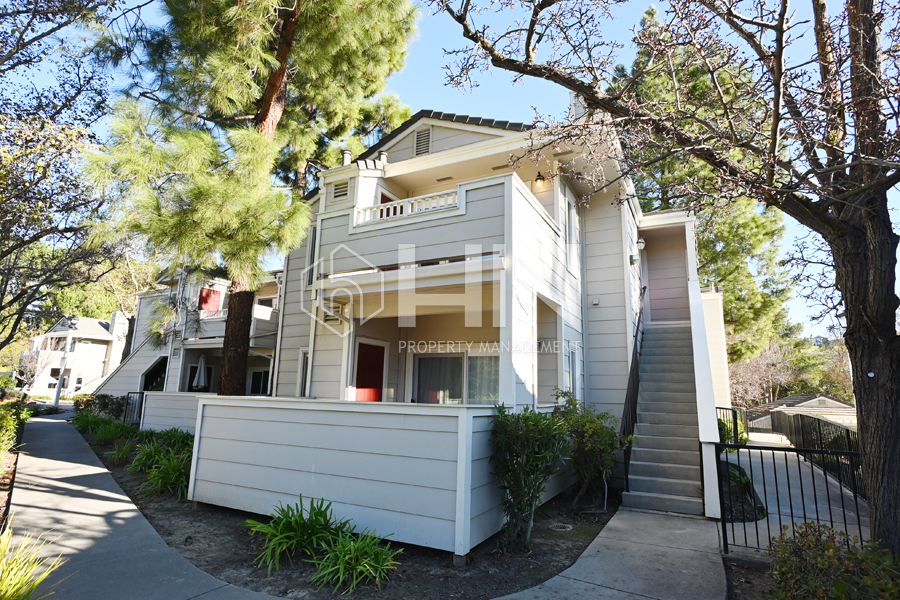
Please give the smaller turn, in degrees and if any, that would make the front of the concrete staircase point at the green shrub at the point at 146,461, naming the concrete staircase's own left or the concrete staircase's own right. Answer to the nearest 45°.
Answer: approximately 90° to the concrete staircase's own right

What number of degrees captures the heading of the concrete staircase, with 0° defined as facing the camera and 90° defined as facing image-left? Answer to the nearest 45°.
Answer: approximately 0°

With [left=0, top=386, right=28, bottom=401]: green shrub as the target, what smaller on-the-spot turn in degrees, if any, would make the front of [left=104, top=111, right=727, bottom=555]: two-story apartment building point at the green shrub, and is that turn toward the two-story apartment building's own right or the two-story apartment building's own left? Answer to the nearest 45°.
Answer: approximately 90° to the two-story apartment building's own right

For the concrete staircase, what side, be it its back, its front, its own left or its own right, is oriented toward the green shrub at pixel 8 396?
right

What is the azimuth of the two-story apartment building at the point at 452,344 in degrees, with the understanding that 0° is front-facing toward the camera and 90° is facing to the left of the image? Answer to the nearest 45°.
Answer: approximately 45°
